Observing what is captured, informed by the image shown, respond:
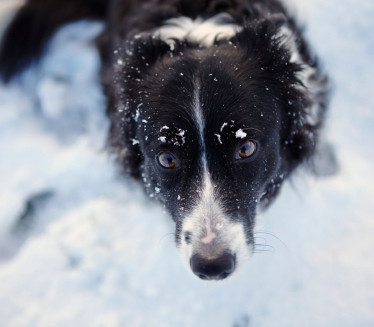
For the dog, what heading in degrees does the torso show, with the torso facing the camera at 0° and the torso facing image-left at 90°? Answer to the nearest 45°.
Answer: approximately 0°
